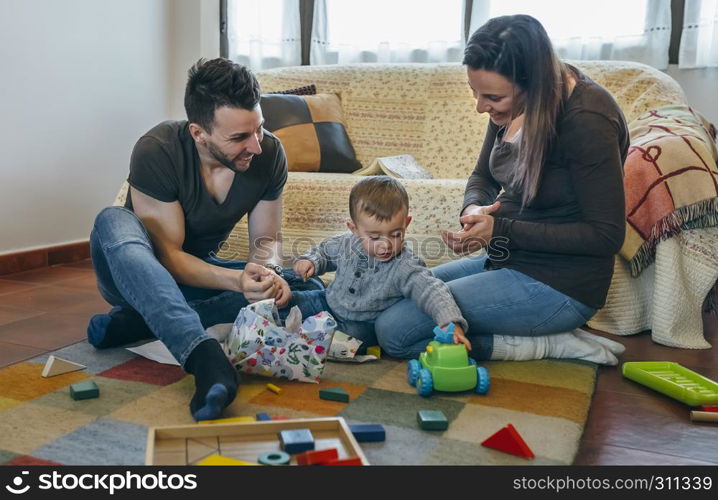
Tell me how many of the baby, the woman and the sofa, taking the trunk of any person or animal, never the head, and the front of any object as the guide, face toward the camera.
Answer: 2

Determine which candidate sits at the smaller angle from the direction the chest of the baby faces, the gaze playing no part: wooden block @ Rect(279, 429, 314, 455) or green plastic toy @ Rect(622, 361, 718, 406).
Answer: the wooden block

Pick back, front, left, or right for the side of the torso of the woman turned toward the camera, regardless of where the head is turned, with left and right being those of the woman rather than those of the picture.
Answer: left

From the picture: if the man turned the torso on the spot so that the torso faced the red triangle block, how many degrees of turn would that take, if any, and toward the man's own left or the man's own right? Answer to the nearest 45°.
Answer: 0° — they already face it

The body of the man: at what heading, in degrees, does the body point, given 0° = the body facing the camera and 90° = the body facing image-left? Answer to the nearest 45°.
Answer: approximately 315°

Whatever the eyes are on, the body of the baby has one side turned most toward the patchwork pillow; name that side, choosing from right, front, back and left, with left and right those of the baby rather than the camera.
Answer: back
